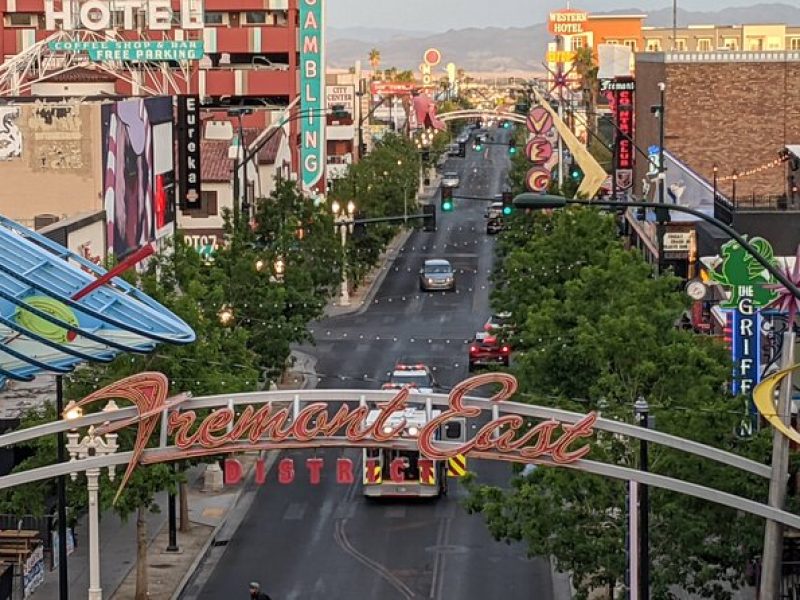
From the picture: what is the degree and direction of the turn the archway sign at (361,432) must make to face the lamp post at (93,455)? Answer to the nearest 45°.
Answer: approximately 135° to its right

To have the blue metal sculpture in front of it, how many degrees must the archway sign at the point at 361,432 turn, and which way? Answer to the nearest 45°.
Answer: approximately 135° to its right

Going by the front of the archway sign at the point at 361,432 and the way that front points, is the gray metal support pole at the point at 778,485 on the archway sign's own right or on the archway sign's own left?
on the archway sign's own left

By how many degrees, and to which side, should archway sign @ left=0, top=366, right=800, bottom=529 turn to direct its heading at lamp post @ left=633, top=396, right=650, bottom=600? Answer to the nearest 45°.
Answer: approximately 90° to its left

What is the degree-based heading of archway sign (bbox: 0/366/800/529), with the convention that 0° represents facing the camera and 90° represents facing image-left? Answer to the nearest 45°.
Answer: approximately 0°

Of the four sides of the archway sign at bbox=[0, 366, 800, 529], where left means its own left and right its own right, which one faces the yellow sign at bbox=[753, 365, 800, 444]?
left
